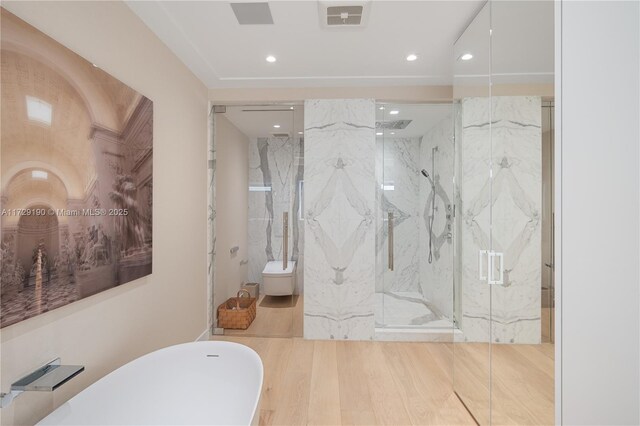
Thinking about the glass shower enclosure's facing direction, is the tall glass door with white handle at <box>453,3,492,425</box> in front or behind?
in front

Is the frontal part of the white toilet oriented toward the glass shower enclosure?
no

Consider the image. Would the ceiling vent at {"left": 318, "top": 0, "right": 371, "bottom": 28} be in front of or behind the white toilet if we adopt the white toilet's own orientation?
in front

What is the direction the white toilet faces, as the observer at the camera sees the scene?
facing the viewer

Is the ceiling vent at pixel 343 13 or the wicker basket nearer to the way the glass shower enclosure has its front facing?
the ceiling vent

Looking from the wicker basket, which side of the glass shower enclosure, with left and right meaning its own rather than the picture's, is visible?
right

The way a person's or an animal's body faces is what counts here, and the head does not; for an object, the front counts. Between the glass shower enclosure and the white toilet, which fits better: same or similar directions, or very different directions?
same or similar directions

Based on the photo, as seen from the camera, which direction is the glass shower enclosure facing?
toward the camera

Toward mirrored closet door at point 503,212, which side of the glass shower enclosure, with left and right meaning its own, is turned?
front

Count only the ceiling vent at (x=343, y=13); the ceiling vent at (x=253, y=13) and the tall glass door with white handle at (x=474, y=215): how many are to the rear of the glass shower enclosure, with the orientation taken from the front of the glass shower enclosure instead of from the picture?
0

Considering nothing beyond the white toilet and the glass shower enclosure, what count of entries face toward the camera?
2

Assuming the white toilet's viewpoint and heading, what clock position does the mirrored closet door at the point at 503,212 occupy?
The mirrored closet door is roughly at 11 o'clock from the white toilet.
